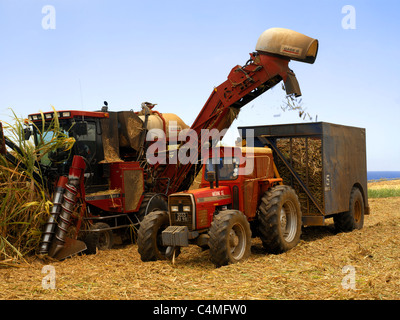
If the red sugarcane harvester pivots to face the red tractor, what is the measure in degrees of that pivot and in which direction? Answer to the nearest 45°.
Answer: approximately 90° to its left

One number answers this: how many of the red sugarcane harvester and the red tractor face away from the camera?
0

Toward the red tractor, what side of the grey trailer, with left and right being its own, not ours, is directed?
front

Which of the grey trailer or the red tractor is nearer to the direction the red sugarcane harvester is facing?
the red tractor

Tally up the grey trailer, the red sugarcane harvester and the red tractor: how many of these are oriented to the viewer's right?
0

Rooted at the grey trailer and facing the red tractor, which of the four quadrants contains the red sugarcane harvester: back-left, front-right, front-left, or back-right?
front-right

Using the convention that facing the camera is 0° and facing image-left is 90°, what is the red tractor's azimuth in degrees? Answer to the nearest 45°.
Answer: approximately 45°

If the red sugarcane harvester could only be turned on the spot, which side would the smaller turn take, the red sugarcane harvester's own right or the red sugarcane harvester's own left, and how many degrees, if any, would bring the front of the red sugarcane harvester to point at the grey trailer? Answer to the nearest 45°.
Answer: approximately 135° to the red sugarcane harvester's own left

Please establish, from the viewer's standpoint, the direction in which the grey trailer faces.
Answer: facing the viewer and to the left of the viewer

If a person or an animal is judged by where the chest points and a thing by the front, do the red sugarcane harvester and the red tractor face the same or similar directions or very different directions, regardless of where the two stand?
same or similar directions

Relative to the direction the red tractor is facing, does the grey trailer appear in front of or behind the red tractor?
behind

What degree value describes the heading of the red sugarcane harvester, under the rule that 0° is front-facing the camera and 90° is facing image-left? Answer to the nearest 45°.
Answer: approximately 45°
